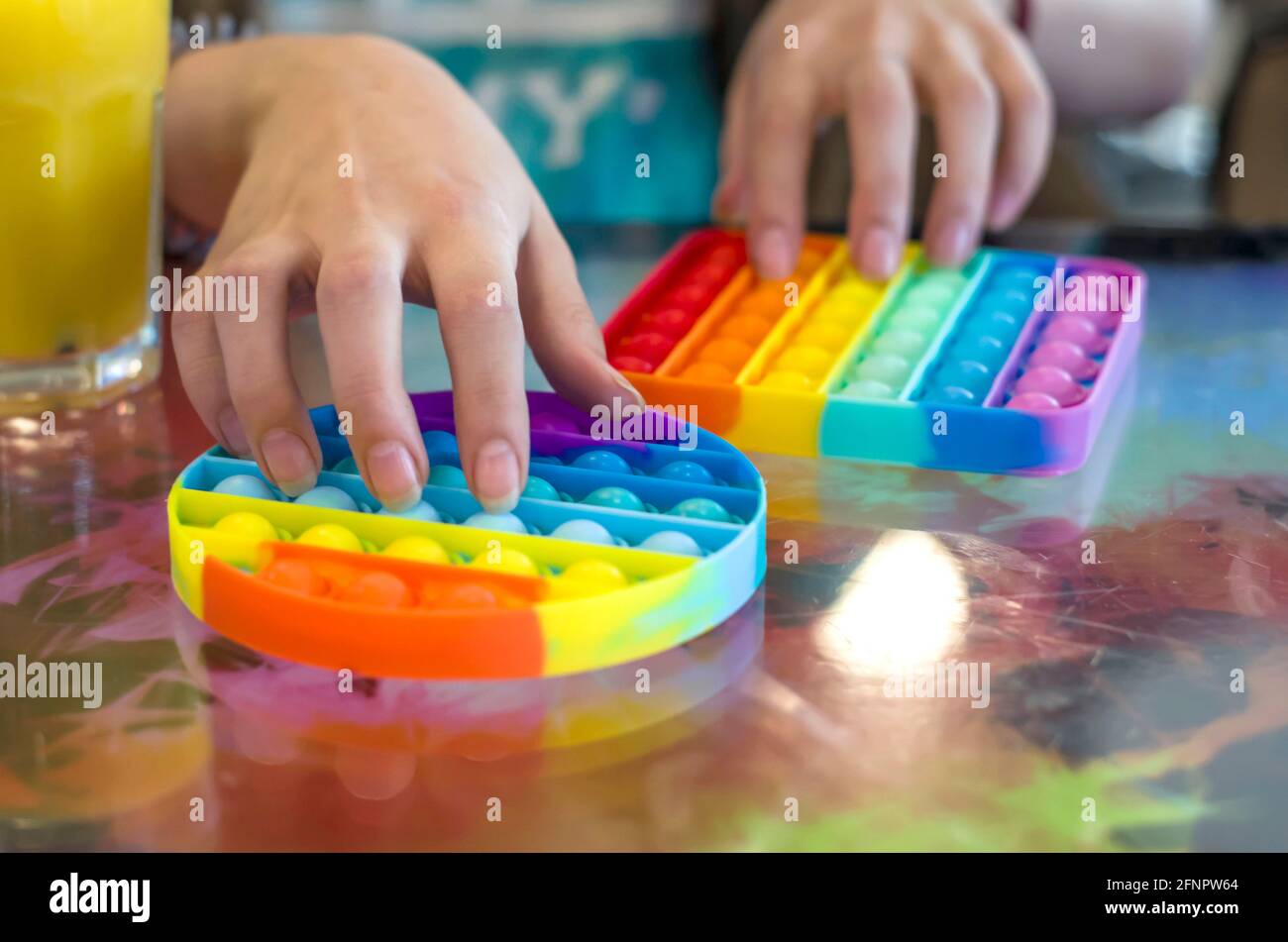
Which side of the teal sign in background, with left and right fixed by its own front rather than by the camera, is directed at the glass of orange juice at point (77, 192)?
front

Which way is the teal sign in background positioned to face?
toward the camera

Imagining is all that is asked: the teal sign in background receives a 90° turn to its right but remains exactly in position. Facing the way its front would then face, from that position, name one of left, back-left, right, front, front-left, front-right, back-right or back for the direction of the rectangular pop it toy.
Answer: left

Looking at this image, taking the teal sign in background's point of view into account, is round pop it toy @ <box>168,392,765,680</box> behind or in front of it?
in front
